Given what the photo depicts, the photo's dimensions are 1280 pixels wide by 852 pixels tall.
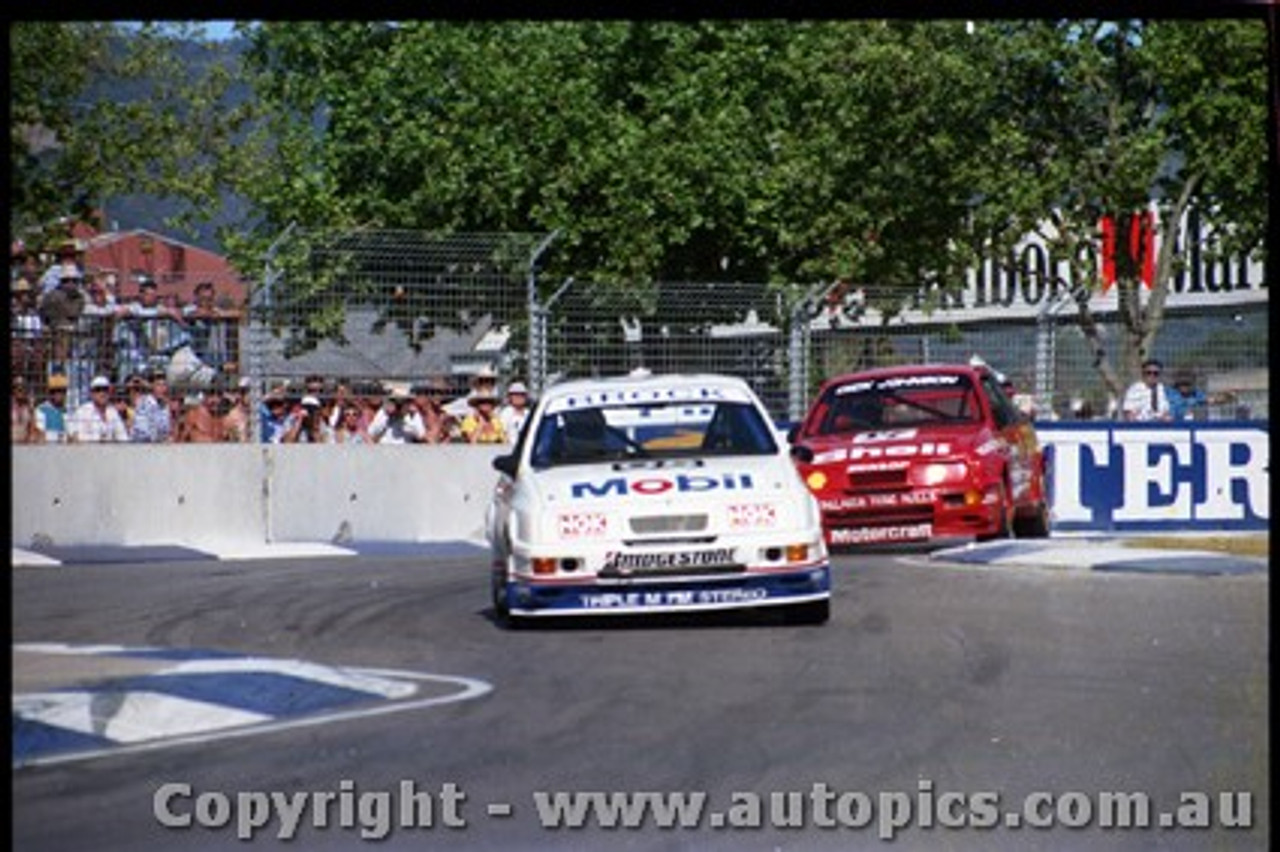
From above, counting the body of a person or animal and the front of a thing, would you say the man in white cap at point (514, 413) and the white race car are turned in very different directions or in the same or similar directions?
same or similar directions

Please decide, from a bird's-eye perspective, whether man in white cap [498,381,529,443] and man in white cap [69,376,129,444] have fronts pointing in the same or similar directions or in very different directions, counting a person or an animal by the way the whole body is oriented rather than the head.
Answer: same or similar directions

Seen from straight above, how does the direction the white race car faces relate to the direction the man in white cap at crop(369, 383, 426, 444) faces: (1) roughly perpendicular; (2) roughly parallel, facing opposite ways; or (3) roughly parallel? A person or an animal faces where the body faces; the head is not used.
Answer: roughly parallel

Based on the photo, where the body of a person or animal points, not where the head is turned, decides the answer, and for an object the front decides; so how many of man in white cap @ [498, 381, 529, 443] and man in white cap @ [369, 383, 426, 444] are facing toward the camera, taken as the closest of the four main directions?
2

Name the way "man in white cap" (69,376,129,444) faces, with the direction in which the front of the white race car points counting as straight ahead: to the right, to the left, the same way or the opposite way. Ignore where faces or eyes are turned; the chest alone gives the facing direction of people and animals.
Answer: the same way

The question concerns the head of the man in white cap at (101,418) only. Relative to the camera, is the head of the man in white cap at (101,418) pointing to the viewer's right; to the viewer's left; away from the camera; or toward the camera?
toward the camera

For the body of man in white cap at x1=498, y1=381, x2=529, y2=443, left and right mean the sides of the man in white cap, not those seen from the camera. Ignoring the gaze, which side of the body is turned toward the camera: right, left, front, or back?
front

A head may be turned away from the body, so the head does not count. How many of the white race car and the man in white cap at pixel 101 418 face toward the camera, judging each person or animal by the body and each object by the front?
2

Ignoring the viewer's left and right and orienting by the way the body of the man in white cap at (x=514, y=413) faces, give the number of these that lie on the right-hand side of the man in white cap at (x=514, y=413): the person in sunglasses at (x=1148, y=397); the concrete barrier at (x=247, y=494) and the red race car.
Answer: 1

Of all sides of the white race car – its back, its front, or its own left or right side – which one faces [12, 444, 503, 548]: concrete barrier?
right

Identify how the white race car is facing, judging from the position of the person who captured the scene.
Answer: facing the viewer

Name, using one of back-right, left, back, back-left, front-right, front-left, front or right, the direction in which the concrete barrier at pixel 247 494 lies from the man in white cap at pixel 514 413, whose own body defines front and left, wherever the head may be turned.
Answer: right

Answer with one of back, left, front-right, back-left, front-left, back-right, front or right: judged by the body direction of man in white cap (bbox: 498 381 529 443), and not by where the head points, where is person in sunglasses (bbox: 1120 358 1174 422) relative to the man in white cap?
left

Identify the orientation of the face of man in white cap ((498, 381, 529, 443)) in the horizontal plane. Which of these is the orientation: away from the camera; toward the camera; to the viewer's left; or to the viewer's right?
toward the camera

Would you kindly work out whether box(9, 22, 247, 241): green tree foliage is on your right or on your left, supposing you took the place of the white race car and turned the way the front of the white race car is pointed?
on your right

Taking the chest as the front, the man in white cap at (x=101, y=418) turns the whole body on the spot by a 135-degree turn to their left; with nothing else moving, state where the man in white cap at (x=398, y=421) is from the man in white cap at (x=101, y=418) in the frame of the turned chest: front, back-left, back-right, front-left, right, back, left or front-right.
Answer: front-right

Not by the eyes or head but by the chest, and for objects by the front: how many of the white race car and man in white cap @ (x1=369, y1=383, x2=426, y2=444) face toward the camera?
2

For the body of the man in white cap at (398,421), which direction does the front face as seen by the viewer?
toward the camera
